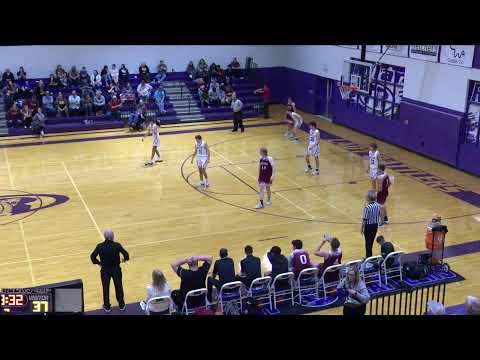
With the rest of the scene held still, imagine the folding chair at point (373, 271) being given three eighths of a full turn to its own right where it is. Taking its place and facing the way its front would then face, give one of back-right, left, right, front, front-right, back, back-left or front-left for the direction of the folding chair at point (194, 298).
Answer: back-right

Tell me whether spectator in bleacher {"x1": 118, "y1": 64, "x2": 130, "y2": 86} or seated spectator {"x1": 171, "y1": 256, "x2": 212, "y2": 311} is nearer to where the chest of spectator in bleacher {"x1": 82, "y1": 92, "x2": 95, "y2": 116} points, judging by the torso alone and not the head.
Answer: the seated spectator

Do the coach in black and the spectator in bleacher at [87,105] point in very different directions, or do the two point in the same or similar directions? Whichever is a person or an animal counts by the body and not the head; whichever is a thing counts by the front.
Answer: very different directions

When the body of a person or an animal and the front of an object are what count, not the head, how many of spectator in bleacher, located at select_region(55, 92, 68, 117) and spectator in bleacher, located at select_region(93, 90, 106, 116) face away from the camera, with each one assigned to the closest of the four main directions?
0

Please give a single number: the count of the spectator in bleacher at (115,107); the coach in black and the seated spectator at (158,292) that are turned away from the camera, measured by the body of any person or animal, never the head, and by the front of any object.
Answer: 2

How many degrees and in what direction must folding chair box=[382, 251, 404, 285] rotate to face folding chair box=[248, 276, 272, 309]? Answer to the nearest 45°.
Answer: approximately 90° to its left

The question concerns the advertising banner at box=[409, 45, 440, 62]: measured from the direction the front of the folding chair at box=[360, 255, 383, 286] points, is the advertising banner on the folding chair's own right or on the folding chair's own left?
on the folding chair's own right

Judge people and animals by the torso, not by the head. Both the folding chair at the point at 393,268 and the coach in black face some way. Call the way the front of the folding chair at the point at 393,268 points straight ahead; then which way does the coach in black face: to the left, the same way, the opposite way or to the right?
the same way

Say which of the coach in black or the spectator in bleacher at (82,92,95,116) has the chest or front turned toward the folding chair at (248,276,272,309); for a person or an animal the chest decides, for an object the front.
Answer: the spectator in bleacher

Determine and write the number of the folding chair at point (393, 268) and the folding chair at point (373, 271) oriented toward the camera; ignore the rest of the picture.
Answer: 0

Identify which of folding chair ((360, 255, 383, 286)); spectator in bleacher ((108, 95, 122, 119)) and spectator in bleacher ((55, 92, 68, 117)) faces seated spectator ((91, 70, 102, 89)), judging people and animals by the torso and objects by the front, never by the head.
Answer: the folding chair

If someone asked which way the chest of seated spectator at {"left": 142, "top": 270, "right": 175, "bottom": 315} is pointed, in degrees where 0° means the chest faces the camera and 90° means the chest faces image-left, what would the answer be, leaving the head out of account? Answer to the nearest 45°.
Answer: approximately 180°

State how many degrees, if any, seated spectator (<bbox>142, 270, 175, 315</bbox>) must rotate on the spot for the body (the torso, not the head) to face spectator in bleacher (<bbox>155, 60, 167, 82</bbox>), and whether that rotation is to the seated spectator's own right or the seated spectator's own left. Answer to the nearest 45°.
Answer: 0° — they already face them

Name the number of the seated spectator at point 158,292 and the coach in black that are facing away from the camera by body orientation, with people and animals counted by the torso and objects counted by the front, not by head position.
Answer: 2

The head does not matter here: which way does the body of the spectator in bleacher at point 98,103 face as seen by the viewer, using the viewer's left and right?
facing the viewer

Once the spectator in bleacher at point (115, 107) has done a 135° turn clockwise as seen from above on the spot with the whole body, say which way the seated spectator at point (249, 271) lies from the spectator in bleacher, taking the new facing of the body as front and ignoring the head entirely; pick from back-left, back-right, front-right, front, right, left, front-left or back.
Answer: back-left

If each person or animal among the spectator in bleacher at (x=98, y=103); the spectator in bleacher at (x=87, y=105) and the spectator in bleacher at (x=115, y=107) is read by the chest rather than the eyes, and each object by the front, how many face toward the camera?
3

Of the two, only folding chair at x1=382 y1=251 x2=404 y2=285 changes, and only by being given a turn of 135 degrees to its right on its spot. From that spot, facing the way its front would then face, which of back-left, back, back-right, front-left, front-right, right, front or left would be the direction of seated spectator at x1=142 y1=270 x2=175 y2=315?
back-right

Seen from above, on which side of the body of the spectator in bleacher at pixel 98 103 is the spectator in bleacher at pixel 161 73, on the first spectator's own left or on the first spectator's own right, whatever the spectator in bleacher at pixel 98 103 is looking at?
on the first spectator's own left

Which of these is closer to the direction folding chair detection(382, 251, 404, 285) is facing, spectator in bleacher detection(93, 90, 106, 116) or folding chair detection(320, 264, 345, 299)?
the spectator in bleacher

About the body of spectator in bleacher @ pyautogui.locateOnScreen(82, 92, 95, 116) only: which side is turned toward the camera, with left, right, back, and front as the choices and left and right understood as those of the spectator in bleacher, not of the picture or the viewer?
front

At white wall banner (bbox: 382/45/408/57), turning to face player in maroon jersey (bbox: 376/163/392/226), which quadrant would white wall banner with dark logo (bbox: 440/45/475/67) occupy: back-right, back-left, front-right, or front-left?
front-left

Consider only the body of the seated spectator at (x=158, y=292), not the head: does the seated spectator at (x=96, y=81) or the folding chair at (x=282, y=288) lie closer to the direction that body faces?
the seated spectator

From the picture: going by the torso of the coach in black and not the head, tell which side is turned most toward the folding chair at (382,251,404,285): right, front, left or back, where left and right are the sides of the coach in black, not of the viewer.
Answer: right

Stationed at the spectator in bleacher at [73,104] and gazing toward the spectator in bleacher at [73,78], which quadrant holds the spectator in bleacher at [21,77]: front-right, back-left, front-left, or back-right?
front-left

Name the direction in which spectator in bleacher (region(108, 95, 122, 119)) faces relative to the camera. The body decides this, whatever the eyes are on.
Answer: toward the camera
